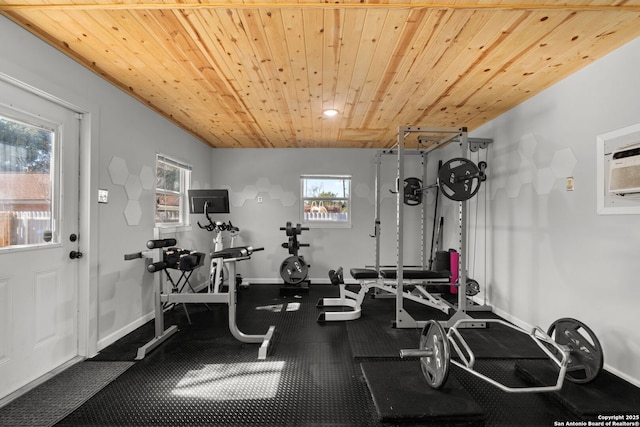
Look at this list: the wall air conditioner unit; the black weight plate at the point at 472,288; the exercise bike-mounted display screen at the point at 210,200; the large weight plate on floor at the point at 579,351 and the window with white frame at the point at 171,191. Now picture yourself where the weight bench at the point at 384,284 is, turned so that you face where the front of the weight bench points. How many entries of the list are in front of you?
2

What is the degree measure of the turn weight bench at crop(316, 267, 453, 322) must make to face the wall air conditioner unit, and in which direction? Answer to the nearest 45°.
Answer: approximately 135° to its left

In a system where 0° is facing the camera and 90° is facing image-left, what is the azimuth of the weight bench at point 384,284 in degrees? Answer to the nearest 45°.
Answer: approximately 90°

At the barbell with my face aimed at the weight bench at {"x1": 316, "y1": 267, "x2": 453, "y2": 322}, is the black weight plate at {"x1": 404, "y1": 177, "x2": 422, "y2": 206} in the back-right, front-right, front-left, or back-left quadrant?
front-right

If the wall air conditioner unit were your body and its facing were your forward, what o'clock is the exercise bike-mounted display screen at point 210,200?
The exercise bike-mounted display screen is roughly at 1 o'clock from the wall air conditioner unit.

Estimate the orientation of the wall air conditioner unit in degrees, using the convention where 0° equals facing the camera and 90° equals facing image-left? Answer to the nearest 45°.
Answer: approximately 45°

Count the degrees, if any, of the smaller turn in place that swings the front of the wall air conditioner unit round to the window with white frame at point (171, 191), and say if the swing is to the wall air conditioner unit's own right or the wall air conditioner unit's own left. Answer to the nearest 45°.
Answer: approximately 45° to the wall air conditioner unit's own right

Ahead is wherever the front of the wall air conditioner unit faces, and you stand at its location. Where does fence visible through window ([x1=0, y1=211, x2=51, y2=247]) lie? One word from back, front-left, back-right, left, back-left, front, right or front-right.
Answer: front

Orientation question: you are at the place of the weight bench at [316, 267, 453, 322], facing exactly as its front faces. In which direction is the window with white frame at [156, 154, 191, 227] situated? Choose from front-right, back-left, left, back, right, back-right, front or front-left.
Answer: front

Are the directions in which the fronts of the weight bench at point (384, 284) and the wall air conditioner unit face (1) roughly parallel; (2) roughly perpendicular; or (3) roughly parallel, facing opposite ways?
roughly parallel
